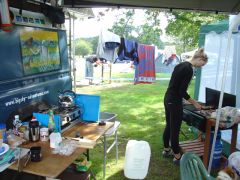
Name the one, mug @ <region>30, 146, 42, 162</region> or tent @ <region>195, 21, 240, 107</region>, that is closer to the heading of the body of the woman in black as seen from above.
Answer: the tent

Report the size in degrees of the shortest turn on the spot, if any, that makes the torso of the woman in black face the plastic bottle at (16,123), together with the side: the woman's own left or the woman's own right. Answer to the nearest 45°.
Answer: approximately 135° to the woman's own right

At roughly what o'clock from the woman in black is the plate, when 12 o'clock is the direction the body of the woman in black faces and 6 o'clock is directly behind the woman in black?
The plate is roughly at 4 o'clock from the woman in black.

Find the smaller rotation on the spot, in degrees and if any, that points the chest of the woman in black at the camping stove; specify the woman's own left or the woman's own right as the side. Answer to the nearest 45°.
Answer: approximately 135° to the woman's own right

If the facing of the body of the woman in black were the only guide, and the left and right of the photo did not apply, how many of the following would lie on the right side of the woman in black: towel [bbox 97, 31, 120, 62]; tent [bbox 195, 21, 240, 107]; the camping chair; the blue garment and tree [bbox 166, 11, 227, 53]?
1

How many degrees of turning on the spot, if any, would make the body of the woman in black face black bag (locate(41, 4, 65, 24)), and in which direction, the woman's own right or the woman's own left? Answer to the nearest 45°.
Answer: approximately 180°

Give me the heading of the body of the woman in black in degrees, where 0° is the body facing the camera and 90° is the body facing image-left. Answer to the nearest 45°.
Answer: approximately 270°

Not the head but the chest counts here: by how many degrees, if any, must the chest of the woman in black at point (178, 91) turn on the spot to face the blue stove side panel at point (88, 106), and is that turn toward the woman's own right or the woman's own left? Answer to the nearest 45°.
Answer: approximately 135° to the woman's own right
